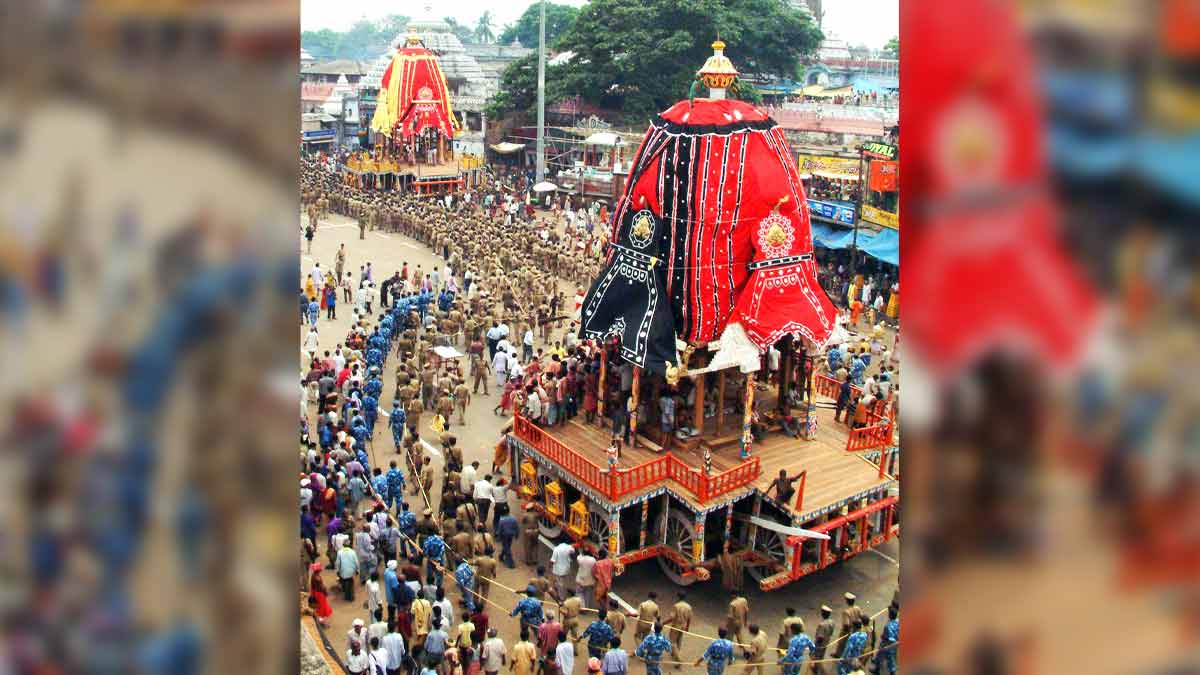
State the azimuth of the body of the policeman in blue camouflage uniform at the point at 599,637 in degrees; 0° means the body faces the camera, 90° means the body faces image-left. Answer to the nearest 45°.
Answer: approximately 180°

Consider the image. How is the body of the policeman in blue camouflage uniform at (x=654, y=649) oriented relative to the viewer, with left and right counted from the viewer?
facing away from the viewer

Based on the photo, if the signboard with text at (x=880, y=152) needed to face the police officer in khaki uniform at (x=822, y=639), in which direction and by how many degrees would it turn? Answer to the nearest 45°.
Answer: approximately 45° to its left

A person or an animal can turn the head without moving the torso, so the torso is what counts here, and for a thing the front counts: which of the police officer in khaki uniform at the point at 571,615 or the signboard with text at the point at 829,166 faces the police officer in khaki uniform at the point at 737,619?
the signboard with text

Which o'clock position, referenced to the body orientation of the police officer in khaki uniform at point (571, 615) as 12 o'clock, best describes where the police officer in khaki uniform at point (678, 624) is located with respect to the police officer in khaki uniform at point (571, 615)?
the police officer in khaki uniform at point (678, 624) is roughly at 3 o'clock from the police officer in khaki uniform at point (571, 615).

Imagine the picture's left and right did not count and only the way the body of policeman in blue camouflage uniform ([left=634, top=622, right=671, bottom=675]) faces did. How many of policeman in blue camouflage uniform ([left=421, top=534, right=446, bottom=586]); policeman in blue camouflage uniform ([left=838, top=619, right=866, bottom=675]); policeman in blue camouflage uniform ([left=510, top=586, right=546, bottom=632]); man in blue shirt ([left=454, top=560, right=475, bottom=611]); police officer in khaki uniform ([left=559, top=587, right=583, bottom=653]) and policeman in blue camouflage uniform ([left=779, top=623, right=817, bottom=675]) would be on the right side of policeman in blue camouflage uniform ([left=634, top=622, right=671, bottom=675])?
2

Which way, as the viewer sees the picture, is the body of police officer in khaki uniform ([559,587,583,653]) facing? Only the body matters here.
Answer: away from the camera

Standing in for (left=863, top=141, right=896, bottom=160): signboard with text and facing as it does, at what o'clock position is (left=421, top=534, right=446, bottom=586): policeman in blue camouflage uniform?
The policeman in blue camouflage uniform is roughly at 11 o'clock from the signboard with text.

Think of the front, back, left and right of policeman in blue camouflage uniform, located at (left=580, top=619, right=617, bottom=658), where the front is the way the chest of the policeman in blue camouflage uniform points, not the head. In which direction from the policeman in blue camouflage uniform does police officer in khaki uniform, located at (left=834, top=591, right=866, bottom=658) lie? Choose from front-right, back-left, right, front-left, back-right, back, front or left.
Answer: right

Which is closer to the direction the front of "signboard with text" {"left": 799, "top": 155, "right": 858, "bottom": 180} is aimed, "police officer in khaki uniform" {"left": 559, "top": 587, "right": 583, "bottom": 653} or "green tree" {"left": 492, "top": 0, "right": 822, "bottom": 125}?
the police officer in khaki uniform

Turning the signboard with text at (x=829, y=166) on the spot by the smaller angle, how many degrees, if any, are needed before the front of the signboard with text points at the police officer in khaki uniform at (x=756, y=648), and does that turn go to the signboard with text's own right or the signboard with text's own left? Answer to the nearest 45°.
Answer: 0° — it already faces them

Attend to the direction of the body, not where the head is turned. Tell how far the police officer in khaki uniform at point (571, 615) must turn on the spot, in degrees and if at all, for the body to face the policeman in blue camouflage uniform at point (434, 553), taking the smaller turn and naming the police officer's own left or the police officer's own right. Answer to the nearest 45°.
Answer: approximately 45° to the police officer's own left

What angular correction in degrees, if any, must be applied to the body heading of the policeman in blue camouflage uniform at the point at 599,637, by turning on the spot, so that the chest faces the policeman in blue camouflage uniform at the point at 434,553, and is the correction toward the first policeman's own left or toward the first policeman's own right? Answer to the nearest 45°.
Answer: approximately 45° to the first policeman's own left

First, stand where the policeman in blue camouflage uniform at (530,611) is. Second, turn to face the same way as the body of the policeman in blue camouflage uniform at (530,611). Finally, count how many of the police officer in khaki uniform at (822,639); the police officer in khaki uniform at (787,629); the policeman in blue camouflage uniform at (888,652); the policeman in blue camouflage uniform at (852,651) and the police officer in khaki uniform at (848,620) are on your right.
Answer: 5

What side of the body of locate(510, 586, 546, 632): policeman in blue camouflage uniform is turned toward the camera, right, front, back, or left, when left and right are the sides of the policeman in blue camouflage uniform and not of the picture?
back
